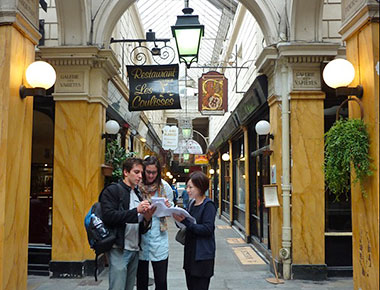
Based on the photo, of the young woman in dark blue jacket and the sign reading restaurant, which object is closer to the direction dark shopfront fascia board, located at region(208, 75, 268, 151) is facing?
the sign reading restaurant

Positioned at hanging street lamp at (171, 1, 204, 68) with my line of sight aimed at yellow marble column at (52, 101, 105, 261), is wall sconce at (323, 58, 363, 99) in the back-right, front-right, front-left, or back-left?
back-left

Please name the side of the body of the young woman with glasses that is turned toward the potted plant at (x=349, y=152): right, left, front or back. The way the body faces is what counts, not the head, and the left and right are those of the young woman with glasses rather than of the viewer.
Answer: left

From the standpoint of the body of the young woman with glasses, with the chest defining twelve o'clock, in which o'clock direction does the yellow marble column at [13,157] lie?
The yellow marble column is roughly at 3 o'clock from the young woman with glasses.

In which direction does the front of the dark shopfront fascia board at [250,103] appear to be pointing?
to the viewer's left

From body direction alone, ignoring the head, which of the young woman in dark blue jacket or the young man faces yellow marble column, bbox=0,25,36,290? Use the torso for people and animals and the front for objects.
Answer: the young woman in dark blue jacket

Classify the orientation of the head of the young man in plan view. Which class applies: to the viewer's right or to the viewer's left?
to the viewer's right

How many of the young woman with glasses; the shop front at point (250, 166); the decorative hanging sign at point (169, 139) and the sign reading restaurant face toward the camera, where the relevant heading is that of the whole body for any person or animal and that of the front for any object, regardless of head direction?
3

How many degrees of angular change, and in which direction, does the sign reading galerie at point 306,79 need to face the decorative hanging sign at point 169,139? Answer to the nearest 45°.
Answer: approximately 135° to its right
